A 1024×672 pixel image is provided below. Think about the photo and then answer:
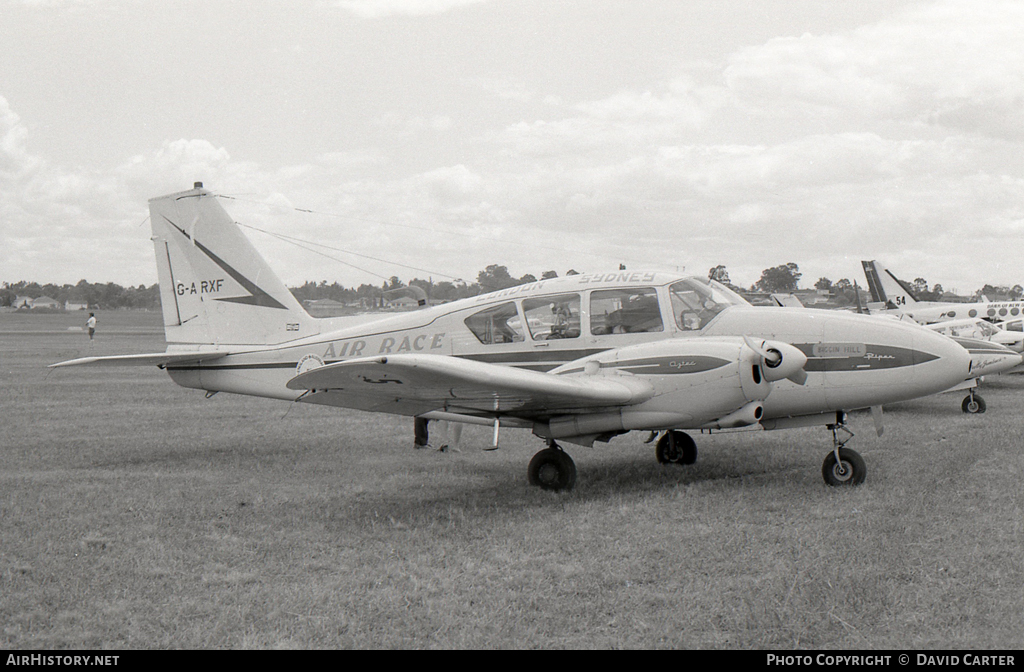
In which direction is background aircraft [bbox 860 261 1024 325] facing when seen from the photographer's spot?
facing to the right of the viewer

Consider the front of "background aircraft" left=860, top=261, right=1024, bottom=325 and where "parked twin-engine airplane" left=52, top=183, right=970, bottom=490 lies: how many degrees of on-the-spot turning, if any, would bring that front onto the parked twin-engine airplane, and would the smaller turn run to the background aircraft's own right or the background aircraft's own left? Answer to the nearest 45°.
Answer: approximately 90° to the background aircraft's own right
